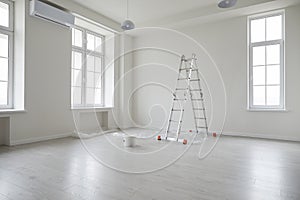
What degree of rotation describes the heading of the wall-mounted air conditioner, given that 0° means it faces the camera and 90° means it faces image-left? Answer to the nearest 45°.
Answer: approximately 315°

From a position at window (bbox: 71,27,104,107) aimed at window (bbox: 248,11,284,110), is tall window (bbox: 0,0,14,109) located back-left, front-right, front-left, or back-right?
back-right

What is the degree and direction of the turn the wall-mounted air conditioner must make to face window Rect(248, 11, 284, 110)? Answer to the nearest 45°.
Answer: approximately 45° to its left
